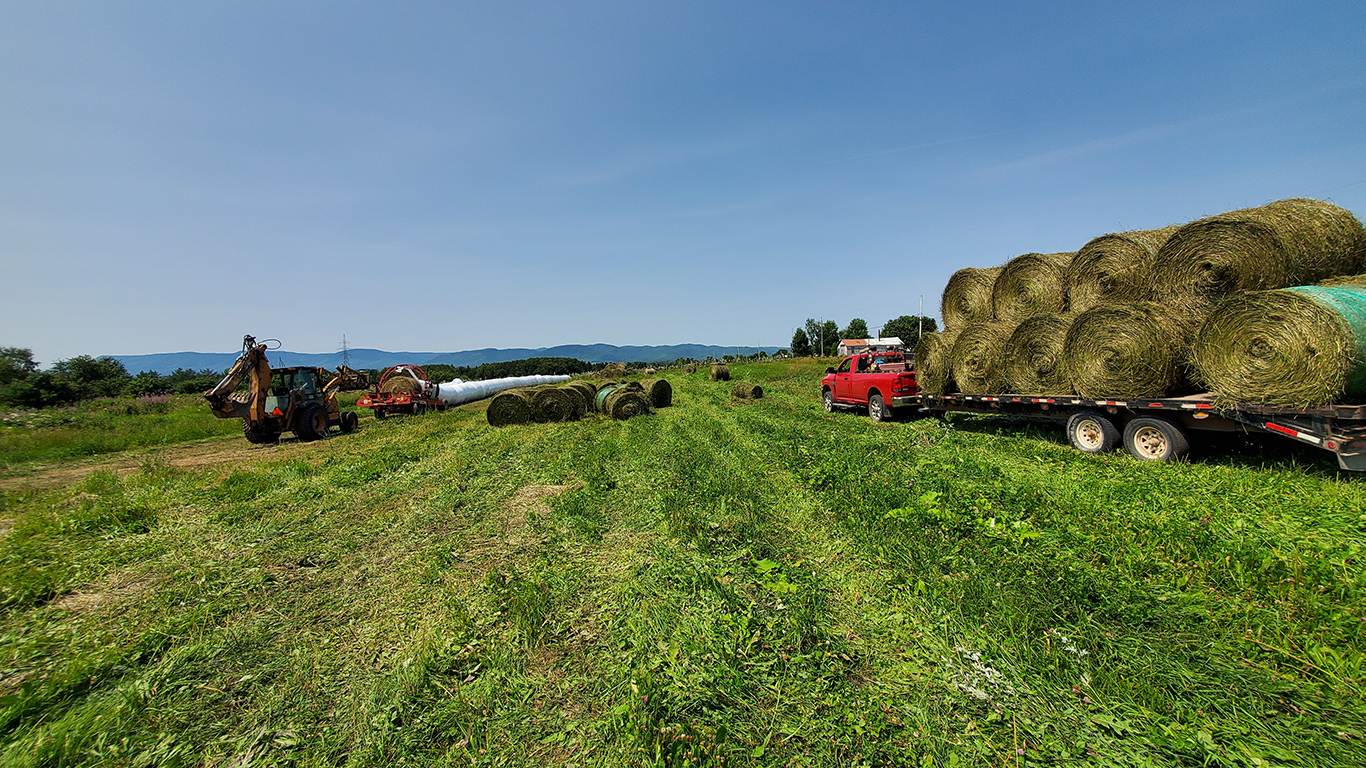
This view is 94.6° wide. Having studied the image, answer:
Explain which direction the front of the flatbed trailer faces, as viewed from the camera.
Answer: facing away from the viewer and to the left of the viewer

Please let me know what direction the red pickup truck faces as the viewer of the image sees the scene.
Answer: facing away from the viewer and to the left of the viewer

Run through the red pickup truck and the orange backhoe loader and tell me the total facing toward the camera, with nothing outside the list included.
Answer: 0

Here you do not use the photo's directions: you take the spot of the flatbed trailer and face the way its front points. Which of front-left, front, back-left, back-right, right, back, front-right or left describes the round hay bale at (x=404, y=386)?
front-left

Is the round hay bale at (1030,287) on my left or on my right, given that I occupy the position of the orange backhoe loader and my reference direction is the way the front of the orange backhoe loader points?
on my right

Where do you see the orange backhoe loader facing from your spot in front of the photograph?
facing away from the viewer and to the right of the viewer

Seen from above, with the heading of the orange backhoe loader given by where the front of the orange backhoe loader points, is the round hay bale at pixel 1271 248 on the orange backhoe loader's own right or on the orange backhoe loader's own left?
on the orange backhoe loader's own right

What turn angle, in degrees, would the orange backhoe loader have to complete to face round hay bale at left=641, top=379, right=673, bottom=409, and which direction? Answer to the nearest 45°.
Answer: approximately 45° to its right

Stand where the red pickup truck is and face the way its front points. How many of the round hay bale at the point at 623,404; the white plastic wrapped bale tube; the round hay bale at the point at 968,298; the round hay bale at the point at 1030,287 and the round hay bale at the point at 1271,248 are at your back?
3

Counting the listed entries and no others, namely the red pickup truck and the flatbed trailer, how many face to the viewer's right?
0

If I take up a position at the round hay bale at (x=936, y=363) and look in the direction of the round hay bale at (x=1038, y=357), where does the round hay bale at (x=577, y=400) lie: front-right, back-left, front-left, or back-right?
back-right

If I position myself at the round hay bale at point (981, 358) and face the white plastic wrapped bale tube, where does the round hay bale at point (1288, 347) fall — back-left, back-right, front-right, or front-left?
back-left
